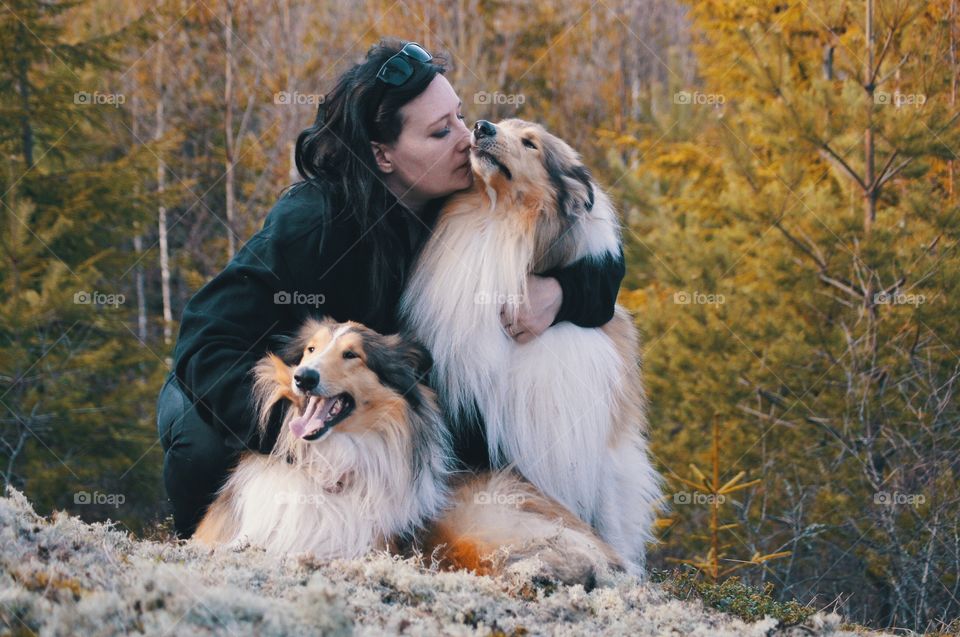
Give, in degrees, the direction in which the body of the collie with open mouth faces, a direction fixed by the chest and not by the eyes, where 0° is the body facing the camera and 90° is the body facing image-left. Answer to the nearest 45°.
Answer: approximately 45°

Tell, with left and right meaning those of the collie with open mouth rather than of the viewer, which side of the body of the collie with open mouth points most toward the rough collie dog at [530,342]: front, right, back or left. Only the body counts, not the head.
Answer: back

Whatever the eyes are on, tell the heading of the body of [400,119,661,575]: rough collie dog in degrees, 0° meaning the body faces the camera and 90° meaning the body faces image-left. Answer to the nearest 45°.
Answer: approximately 45°
